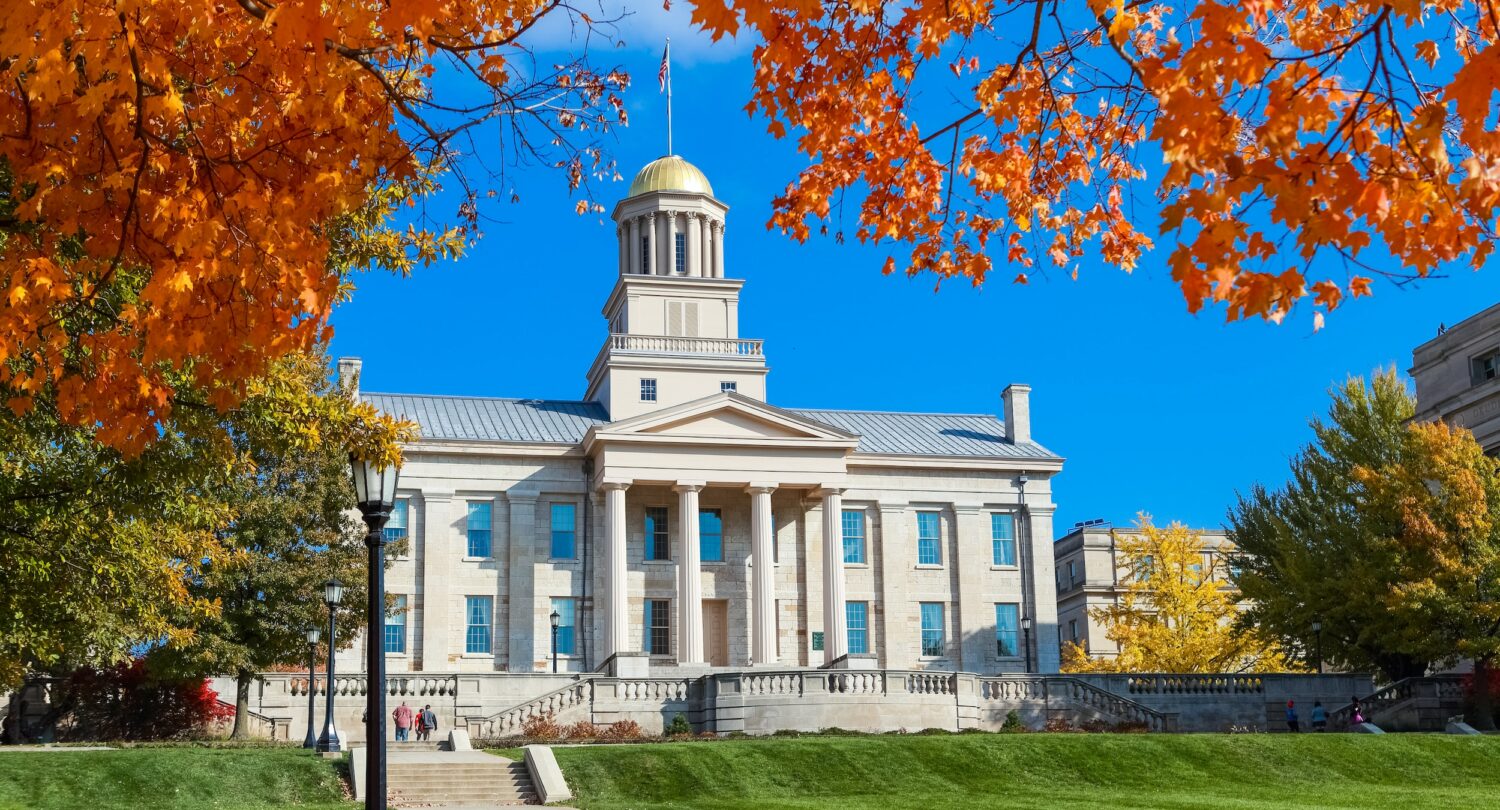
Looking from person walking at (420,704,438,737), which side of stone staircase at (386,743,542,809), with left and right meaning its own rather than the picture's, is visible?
back

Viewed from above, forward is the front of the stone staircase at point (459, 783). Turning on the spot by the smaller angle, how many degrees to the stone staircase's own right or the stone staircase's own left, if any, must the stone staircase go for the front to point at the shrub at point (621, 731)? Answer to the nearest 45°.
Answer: approximately 180°

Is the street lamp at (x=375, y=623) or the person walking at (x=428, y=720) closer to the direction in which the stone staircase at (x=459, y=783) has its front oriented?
the street lamp

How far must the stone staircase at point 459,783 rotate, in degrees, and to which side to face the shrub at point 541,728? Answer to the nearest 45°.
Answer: approximately 180°

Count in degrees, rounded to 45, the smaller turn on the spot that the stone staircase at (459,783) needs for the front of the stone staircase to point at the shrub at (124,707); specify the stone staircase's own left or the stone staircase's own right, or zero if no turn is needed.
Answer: approximately 135° to the stone staircase's own right

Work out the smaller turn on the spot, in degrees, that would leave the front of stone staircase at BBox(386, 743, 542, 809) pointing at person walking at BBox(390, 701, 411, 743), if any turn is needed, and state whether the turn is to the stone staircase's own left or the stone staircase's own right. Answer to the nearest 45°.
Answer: approximately 180°

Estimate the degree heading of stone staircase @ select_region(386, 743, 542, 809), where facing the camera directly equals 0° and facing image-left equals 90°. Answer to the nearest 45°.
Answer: approximately 0°

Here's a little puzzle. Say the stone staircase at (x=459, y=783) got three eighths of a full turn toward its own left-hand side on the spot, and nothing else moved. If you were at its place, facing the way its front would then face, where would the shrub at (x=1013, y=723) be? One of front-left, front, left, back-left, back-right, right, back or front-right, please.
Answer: front

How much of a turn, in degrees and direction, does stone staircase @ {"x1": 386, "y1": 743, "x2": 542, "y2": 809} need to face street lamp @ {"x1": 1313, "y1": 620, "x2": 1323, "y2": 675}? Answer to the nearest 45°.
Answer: approximately 135° to its left
